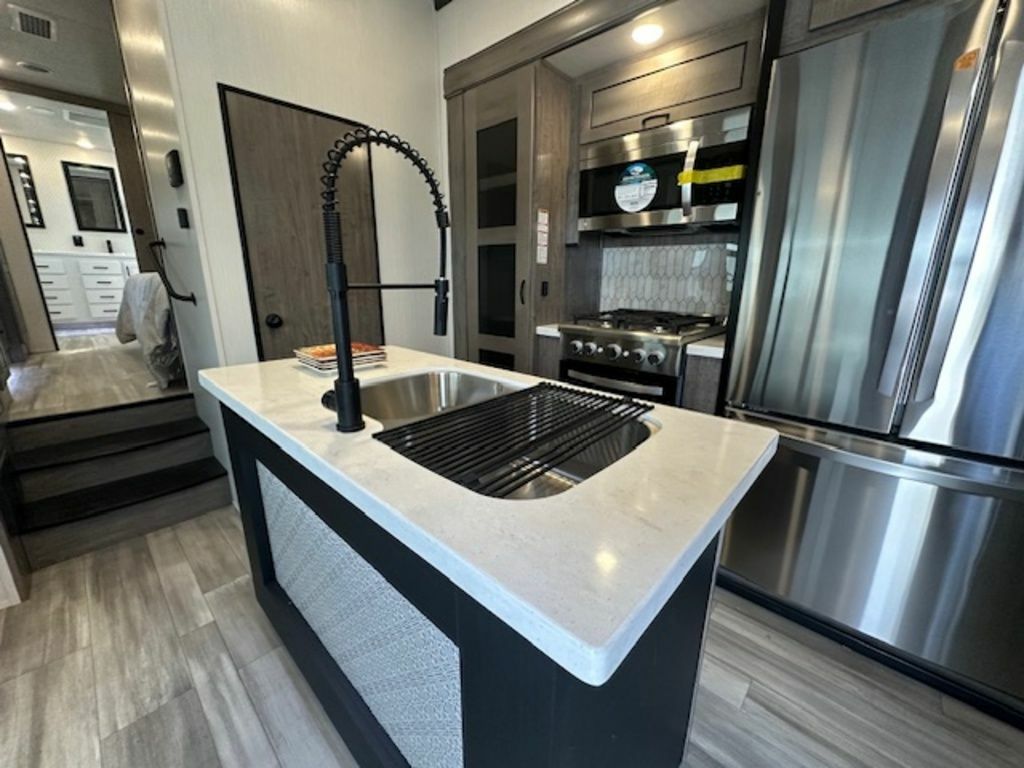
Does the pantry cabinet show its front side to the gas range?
no

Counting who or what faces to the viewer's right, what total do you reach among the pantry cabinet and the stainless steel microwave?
0

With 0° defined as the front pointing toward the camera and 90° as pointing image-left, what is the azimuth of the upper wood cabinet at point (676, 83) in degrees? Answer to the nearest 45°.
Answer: approximately 45°

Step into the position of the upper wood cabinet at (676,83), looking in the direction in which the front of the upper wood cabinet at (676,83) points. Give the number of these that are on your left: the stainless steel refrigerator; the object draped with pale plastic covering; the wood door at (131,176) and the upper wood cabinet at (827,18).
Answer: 2

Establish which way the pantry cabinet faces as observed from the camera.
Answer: facing the viewer and to the left of the viewer

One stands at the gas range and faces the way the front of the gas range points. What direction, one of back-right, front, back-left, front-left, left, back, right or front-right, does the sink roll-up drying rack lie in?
front-left

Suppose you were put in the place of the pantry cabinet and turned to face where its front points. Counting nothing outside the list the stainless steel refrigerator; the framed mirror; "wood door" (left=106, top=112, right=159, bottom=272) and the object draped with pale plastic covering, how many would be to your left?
1

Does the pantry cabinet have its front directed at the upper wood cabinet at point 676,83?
no

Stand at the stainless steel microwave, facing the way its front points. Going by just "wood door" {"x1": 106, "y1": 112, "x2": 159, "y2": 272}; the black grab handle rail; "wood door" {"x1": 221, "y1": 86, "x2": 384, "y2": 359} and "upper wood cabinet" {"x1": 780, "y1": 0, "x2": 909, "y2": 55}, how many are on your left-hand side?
1

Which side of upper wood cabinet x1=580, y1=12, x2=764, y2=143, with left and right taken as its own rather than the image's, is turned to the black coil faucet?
front

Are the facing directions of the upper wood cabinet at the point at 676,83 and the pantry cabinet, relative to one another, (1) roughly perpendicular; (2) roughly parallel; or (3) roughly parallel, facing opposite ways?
roughly parallel

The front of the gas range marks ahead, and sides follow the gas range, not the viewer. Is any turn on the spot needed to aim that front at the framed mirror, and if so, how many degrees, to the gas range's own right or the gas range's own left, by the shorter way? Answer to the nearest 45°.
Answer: approximately 45° to the gas range's own right

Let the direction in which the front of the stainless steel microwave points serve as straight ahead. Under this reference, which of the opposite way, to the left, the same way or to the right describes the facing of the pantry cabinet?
the same way

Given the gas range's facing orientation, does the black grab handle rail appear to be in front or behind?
in front

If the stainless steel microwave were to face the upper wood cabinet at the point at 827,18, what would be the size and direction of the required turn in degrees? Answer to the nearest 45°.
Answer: approximately 90° to its left

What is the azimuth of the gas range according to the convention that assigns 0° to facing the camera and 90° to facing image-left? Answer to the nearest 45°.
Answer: approximately 45°

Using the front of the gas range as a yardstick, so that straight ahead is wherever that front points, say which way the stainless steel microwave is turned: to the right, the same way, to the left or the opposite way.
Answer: the same way

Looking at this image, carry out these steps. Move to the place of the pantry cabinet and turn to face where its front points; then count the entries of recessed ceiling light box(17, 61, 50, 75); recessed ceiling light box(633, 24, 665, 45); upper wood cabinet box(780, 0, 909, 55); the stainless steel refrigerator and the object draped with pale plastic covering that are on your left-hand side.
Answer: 3
